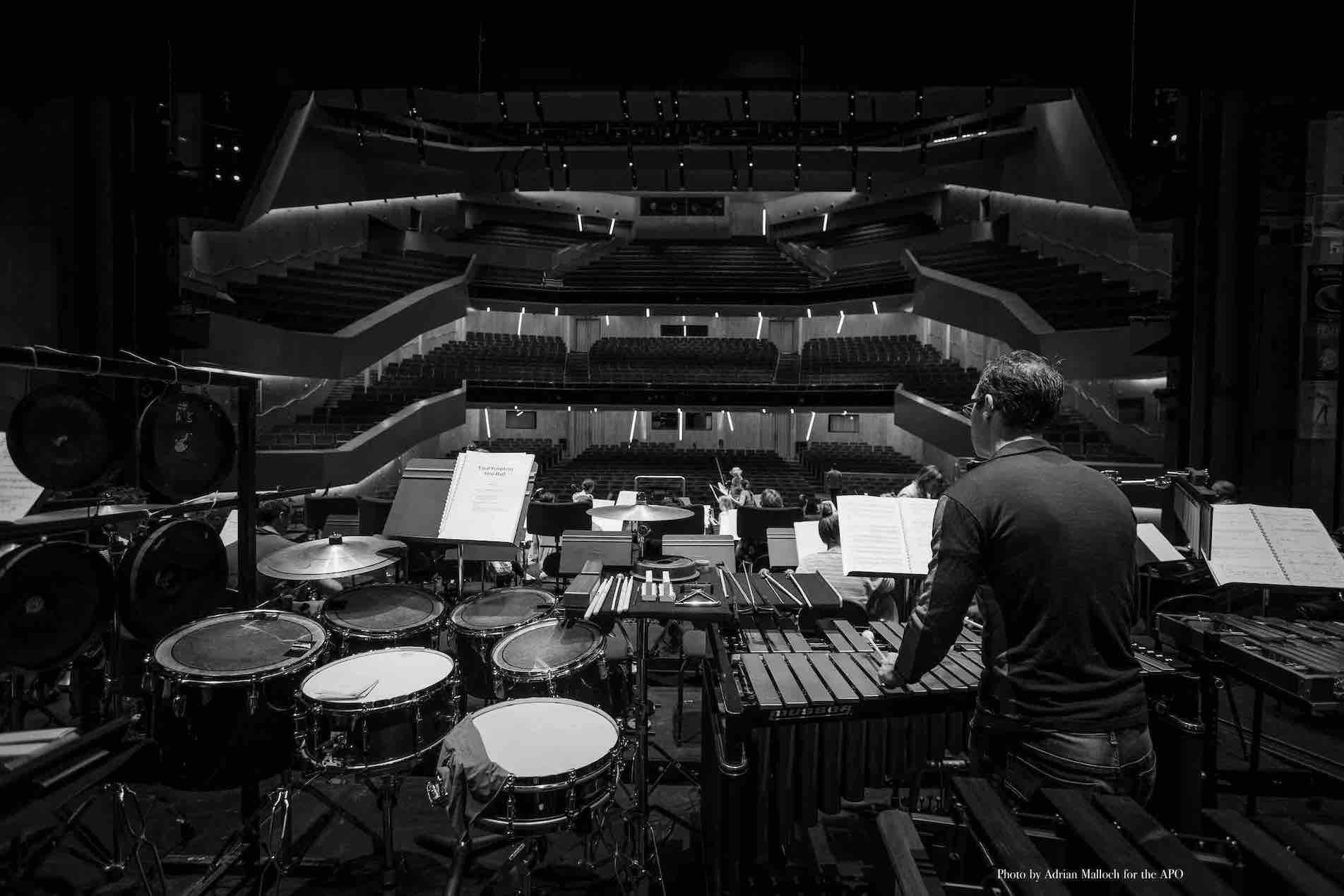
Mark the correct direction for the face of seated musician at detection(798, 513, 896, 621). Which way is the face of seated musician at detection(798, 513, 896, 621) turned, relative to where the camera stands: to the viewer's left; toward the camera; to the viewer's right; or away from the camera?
away from the camera

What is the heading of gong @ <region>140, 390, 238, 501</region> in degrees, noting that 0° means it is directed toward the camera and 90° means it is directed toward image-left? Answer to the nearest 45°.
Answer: approximately 0°

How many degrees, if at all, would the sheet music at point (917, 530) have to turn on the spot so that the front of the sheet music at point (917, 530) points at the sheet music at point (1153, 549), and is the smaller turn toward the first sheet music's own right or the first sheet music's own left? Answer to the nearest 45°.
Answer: approximately 135° to the first sheet music's own left

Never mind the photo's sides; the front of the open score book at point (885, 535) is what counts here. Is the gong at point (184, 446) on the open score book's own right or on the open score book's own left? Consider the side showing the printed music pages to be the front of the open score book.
on the open score book's own right

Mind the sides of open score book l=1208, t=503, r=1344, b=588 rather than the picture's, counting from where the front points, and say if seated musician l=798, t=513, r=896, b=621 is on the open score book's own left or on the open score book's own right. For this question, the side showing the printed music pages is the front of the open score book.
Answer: on the open score book's own right

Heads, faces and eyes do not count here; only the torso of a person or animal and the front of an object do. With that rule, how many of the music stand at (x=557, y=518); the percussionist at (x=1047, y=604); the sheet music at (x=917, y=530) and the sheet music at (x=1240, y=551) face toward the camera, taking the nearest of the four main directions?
2

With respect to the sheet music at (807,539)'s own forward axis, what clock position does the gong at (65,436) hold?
The gong is roughly at 1 o'clock from the sheet music.

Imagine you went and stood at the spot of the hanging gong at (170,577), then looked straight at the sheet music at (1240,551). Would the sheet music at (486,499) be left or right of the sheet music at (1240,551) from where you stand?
left

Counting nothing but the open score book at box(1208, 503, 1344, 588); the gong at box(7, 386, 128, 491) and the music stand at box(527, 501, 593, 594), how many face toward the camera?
2

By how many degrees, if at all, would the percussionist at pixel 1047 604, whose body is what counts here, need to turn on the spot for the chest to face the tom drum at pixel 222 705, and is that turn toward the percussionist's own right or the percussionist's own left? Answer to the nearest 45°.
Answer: approximately 45° to the percussionist's own left
